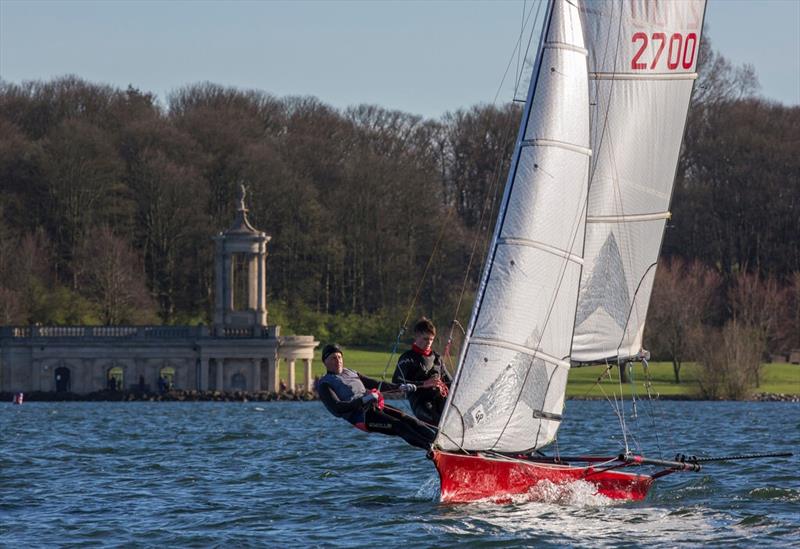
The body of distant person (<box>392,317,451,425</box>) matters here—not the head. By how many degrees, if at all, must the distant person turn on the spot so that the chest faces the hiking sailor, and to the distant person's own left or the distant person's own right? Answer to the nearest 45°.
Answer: approximately 90° to the distant person's own right
